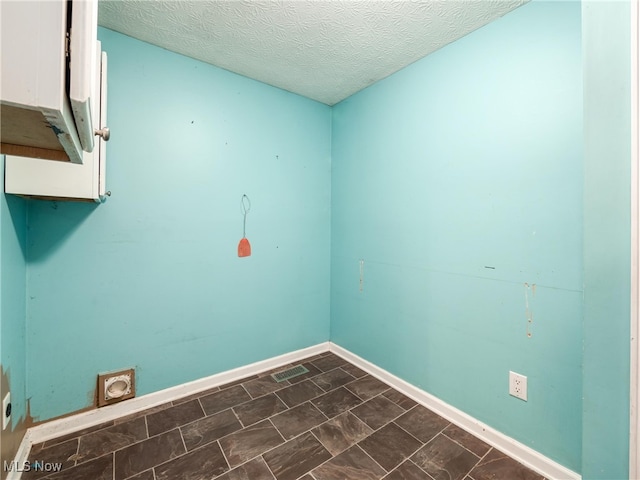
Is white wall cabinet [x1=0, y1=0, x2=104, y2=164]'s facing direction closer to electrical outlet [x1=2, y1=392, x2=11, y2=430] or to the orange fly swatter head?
the orange fly swatter head

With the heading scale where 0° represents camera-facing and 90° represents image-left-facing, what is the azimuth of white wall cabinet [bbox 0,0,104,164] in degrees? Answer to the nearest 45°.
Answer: approximately 270°

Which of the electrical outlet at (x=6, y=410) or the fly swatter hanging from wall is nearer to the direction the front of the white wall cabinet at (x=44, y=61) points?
the fly swatter hanging from wall

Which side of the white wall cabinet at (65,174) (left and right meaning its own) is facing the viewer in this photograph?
right

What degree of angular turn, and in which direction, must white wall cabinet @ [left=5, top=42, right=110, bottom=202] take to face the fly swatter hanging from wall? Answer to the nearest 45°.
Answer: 0° — it already faces it
